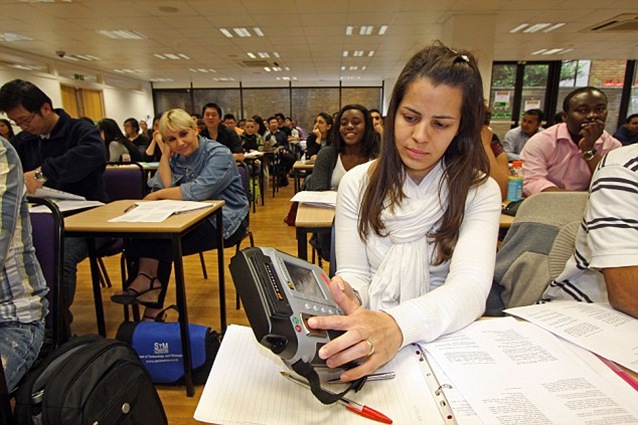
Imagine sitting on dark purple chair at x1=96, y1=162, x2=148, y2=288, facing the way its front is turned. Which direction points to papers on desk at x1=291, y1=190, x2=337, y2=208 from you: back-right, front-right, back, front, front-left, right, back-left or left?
left

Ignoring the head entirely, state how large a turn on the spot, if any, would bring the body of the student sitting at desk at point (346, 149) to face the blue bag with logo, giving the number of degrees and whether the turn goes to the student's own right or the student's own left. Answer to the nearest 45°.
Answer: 0° — they already face it

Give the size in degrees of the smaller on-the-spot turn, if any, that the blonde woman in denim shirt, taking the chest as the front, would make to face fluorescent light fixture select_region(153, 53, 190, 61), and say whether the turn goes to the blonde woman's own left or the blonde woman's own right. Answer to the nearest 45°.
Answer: approximately 135° to the blonde woman's own right

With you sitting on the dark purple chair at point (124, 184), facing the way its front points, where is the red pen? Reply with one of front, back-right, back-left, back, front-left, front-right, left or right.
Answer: front-left

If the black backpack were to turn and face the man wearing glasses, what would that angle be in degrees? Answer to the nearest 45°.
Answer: approximately 135° to its left
